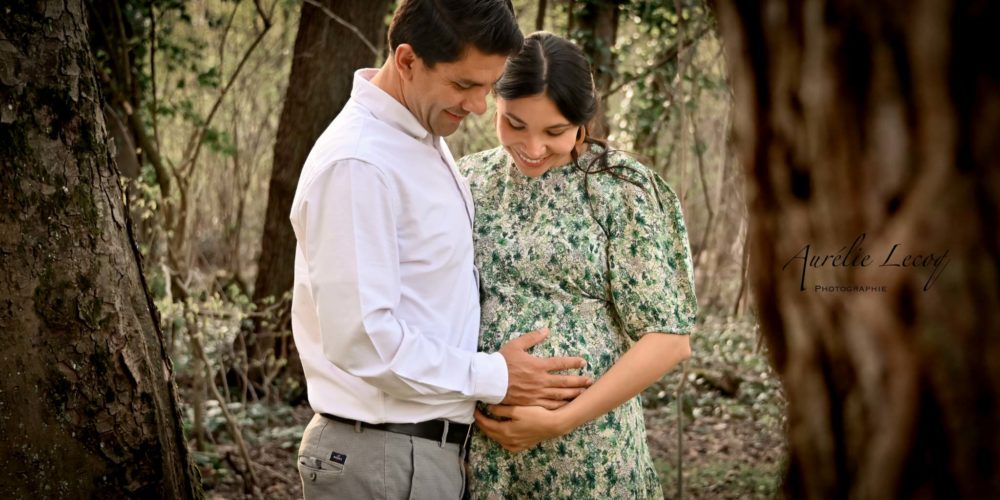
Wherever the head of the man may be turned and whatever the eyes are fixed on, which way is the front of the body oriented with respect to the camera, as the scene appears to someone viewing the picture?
to the viewer's right

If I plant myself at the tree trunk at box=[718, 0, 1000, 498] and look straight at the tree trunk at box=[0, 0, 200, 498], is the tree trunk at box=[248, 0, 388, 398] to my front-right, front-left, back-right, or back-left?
front-right

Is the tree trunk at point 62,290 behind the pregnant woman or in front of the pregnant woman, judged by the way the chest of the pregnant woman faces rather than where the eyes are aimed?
in front

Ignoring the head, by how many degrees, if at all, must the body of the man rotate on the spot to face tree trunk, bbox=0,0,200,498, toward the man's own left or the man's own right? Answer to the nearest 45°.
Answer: approximately 180°

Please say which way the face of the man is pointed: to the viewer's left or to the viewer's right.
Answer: to the viewer's right

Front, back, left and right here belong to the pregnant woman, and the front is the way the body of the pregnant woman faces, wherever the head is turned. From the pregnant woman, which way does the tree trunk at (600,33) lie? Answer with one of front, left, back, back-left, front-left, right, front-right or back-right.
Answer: back-right

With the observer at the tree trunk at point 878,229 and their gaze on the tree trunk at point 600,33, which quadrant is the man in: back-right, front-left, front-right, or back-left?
front-left

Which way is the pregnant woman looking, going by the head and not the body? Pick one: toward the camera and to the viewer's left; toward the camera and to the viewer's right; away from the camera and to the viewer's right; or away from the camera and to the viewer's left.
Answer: toward the camera and to the viewer's left

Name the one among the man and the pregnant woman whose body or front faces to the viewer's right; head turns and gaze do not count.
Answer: the man

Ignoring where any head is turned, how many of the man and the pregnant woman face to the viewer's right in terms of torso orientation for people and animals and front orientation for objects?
1
